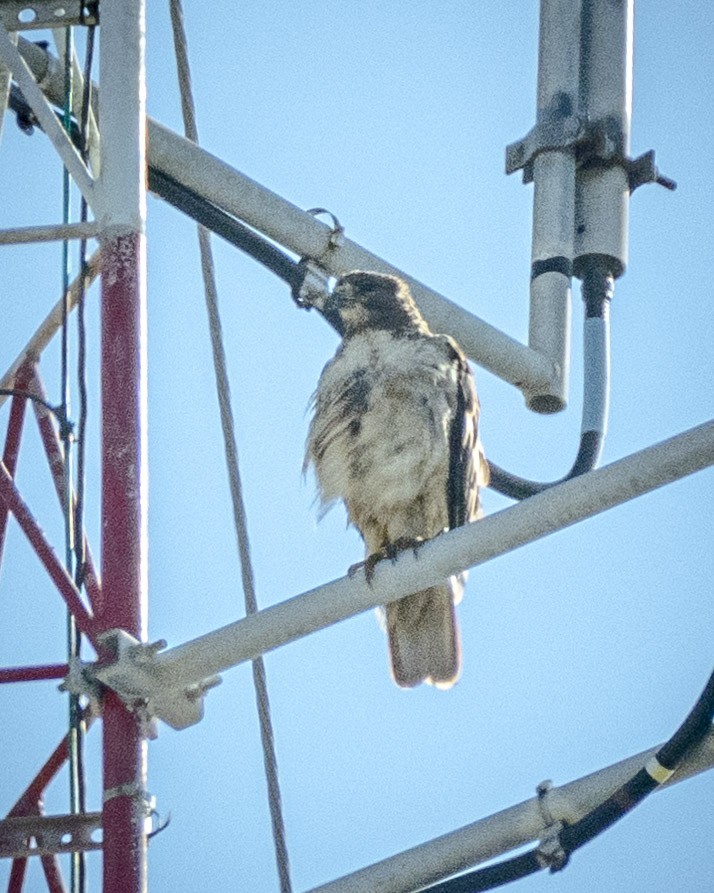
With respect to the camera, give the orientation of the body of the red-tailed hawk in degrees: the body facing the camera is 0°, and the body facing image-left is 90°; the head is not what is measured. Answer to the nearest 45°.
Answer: approximately 45°
